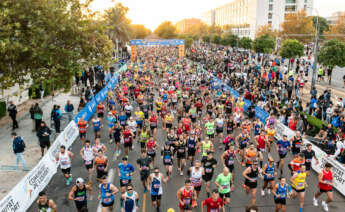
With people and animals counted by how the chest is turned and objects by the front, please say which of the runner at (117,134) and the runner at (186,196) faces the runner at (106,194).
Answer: the runner at (117,134)

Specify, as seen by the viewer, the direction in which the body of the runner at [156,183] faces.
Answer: toward the camera

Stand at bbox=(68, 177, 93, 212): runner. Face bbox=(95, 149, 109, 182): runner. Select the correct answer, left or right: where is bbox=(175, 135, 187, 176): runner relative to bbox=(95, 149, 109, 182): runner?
right

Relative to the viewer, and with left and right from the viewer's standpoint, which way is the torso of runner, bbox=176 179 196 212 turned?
facing the viewer

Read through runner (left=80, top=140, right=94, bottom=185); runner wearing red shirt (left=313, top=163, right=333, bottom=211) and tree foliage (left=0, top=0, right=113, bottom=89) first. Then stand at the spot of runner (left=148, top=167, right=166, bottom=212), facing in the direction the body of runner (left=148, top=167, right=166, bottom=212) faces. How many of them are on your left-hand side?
1

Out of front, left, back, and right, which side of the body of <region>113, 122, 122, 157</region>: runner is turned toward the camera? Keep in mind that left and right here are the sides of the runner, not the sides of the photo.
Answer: front

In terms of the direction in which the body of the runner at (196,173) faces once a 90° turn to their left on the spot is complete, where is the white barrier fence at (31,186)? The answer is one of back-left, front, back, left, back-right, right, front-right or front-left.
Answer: back

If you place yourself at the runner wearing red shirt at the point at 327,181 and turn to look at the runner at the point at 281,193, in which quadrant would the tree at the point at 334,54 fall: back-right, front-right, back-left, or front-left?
back-right

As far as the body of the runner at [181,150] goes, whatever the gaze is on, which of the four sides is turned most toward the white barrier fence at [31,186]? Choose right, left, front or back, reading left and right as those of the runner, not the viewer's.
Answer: right

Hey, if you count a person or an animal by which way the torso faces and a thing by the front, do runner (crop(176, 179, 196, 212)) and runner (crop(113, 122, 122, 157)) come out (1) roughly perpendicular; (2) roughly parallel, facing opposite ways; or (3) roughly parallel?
roughly parallel

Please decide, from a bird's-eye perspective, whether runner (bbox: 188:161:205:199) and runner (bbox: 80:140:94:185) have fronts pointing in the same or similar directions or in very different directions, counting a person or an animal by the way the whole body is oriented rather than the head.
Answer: same or similar directions

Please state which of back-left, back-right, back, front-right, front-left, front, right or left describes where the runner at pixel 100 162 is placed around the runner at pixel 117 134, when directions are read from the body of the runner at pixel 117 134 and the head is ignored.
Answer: front

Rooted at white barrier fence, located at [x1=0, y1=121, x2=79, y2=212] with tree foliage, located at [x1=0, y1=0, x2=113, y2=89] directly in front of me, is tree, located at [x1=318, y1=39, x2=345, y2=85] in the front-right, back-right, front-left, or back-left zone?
front-right

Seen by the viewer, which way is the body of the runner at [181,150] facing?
toward the camera
